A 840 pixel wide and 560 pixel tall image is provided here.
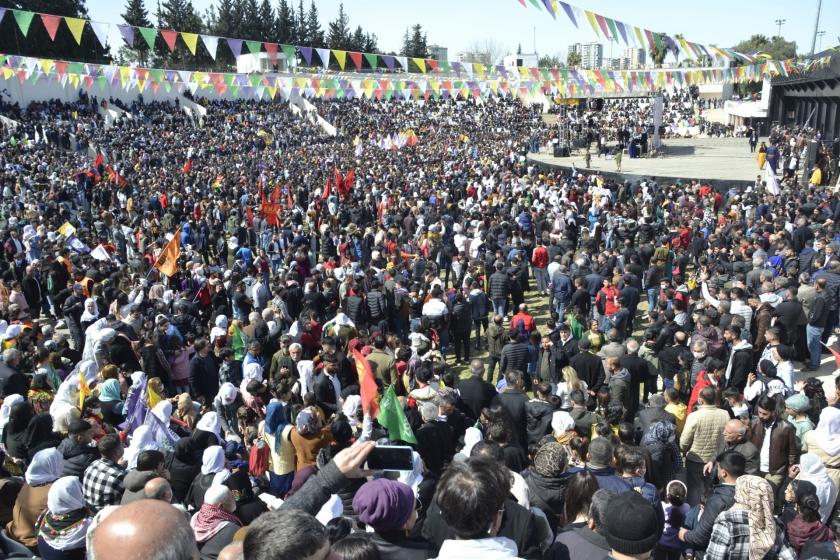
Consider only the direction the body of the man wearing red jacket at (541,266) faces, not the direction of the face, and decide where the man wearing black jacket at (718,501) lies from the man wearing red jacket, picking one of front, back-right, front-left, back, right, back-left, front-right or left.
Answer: back

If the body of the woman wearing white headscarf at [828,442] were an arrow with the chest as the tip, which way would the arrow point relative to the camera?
away from the camera

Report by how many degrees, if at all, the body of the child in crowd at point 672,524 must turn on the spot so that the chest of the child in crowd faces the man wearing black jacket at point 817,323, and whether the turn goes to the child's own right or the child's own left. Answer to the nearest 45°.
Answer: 0° — they already face them

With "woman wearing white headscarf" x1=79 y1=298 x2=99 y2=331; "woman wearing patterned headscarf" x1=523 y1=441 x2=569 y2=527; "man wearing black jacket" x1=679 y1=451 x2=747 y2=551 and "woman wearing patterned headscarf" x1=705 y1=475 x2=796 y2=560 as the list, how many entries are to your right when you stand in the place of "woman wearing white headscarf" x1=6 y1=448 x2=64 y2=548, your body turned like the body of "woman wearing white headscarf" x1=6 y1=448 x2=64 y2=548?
3

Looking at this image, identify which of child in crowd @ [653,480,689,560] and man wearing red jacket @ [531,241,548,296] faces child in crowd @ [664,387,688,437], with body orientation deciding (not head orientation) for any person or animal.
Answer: child in crowd @ [653,480,689,560]

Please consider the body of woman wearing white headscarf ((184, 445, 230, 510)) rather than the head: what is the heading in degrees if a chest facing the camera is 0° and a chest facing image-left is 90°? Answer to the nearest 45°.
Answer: approximately 225°

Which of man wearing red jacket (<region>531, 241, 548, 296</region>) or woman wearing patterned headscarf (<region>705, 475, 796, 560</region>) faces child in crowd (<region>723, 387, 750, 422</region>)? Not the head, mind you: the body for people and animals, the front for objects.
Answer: the woman wearing patterned headscarf

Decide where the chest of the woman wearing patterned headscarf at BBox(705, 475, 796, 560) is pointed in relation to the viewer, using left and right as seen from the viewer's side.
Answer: facing away from the viewer

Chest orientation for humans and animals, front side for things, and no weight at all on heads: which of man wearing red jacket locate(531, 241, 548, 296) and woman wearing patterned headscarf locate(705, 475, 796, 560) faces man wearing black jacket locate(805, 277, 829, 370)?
the woman wearing patterned headscarf

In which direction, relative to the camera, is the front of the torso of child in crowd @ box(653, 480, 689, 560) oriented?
away from the camera
